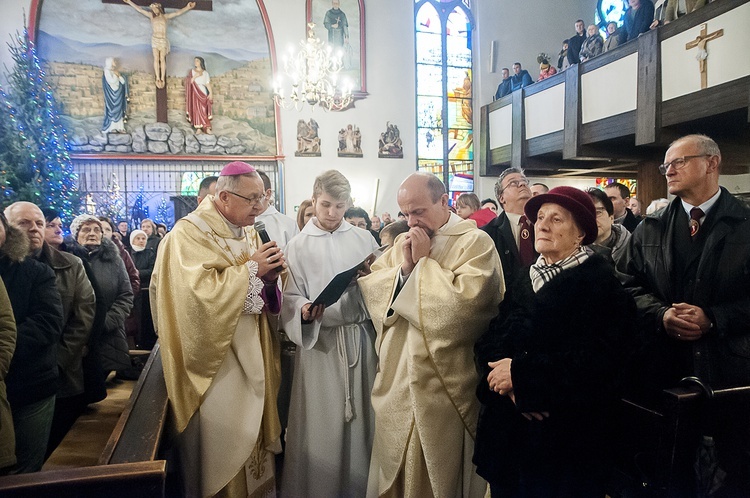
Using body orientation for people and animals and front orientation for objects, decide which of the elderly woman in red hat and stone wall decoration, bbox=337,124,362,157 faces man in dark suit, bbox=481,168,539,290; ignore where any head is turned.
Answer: the stone wall decoration

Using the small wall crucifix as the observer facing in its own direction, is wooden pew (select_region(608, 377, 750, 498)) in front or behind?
in front

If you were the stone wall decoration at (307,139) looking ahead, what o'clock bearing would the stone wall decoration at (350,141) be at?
the stone wall decoration at (350,141) is roughly at 9 o'clock from the stone wall decoration at (307,139).

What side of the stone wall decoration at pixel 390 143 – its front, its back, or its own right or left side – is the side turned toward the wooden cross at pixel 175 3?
right

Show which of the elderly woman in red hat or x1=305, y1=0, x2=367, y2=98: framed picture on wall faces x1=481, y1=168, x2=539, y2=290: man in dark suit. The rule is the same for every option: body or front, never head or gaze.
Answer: the framed picture on wall

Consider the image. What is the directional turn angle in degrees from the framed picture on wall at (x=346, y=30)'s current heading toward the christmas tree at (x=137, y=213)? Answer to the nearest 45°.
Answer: approximately 90° to its right

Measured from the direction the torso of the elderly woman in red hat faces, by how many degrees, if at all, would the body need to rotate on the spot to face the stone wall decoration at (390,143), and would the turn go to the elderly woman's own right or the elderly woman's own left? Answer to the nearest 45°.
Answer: approximately 135° to the elderly woman's own right

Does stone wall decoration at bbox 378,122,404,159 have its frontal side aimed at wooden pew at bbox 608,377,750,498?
yes

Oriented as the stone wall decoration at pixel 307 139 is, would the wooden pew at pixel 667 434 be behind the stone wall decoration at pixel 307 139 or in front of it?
in front

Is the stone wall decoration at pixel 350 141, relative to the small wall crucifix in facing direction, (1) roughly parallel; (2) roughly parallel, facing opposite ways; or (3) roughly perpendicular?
roughly perpendicular
